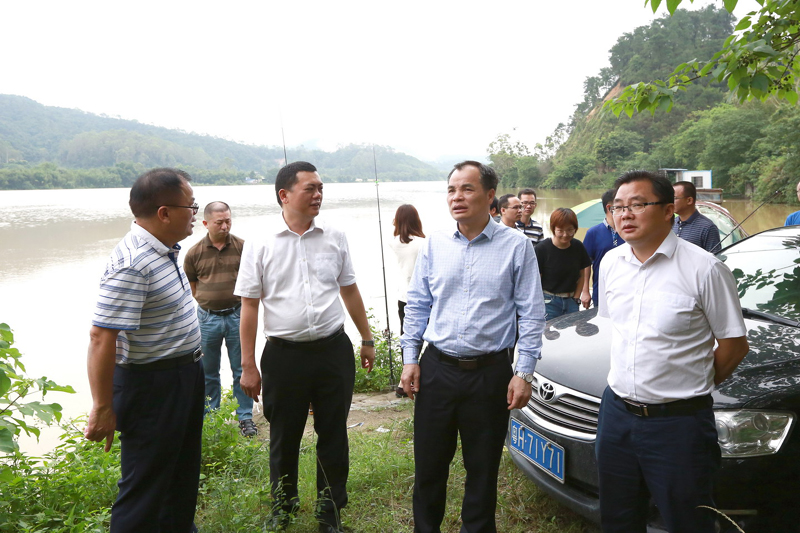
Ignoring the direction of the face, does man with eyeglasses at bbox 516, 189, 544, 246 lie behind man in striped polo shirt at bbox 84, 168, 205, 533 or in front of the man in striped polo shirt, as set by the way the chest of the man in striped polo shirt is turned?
in front

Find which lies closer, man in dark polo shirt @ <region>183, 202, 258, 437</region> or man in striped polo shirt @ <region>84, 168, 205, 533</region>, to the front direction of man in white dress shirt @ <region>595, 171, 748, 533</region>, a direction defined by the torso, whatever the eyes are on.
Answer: the man in striped polo shirt

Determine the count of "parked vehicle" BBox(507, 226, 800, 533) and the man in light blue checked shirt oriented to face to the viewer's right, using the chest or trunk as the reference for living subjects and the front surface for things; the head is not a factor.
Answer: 0

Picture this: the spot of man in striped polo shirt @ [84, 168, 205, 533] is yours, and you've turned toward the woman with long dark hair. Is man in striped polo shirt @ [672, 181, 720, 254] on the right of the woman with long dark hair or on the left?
right

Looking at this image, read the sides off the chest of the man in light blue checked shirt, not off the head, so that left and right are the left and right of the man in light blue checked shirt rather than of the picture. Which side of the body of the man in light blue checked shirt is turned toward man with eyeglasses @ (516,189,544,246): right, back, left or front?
back

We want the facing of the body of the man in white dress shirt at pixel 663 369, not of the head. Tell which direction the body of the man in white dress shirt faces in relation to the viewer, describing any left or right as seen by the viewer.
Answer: facing the viewer and to the left of the viewer

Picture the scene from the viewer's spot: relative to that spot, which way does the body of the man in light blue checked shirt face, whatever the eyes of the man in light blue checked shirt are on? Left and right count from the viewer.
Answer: facing the viewer

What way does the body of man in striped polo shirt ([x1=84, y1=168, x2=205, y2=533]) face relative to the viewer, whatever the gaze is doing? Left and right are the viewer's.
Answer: facing to the right of the viewer

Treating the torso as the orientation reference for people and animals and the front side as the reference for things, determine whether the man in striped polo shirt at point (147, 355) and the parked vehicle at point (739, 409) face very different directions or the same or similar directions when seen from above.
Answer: very different directions

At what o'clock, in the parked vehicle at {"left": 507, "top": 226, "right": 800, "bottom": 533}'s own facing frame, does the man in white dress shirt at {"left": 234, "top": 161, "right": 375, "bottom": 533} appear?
The man in white dress shirt is roughly at 1 o'clock from the parked vehicle.

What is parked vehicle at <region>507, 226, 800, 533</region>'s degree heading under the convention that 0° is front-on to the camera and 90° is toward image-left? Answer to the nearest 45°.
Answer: approximately 45°

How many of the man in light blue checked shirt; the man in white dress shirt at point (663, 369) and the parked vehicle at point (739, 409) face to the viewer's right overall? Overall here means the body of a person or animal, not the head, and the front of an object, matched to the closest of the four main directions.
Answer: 0

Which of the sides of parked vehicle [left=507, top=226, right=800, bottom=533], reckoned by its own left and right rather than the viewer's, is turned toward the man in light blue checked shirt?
front

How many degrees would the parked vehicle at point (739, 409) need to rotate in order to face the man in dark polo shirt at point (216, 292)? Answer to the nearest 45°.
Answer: approximately 45° to its right

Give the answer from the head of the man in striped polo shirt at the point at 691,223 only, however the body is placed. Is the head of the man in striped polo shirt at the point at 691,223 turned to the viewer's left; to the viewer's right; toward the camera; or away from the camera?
to the viewer's left
